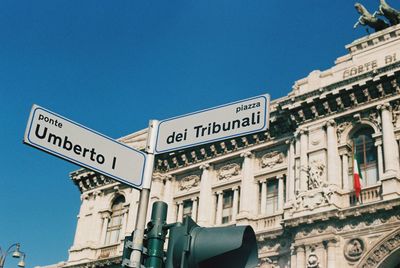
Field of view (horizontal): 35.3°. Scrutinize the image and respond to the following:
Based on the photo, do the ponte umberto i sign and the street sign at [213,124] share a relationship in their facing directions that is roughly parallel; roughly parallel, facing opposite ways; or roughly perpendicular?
roughly perpendicular

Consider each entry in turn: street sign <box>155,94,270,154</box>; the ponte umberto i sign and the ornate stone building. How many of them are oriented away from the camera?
0

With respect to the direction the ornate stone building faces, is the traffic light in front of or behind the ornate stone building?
in front

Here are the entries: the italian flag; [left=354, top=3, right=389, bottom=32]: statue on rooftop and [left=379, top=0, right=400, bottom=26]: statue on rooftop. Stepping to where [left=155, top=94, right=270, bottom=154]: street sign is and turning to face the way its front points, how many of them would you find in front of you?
0

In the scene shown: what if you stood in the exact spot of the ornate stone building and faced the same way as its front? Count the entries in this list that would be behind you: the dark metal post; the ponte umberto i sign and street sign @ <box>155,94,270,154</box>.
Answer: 0

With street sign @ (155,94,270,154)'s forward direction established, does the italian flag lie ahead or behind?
behind

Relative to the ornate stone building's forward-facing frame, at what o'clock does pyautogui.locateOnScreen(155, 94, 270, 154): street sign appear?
The street sign is roughly at 11 o'clock from the ornate stone building.

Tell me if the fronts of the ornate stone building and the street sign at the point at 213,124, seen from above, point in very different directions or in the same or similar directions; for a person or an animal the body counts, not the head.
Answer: same or similar directions

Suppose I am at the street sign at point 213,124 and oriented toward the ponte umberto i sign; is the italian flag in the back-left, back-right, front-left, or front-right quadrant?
back-right

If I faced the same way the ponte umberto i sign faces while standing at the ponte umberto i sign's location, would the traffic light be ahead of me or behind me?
ahead
